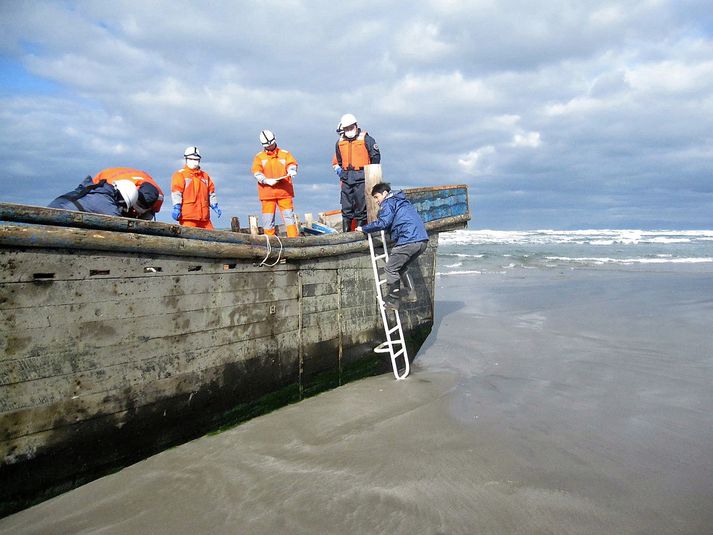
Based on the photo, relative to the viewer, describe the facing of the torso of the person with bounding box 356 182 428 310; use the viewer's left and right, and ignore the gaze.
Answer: facing to the left of the viewer

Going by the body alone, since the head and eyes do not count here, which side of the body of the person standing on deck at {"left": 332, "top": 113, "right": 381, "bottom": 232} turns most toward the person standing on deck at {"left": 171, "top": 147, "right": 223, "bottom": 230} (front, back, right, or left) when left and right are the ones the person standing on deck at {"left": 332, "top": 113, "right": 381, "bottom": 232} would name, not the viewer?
right

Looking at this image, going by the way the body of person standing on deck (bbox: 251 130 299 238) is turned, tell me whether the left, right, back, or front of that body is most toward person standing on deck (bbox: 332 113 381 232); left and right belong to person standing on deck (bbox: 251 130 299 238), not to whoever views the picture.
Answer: left

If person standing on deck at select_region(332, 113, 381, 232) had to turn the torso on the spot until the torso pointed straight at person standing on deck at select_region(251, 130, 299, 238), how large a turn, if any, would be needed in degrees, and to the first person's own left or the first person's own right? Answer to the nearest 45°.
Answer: approximately 90° to the first person's own right
